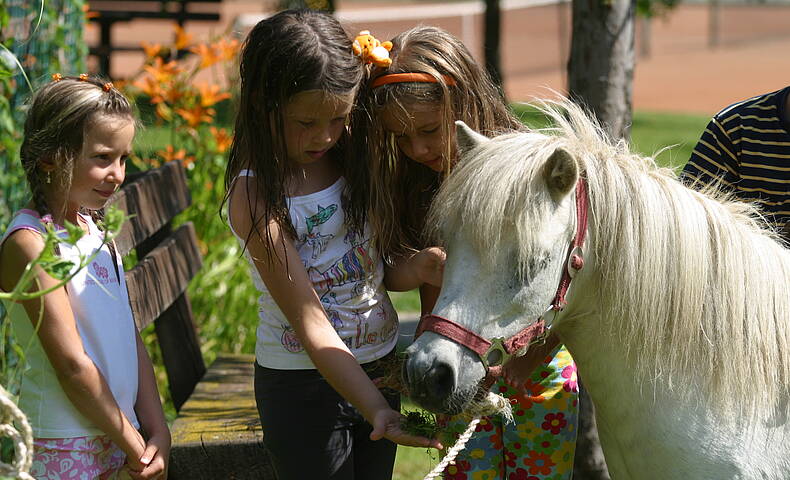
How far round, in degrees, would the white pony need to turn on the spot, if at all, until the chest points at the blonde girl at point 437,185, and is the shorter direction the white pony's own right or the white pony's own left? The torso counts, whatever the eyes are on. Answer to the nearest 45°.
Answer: approximately 90° to the white pony's own right

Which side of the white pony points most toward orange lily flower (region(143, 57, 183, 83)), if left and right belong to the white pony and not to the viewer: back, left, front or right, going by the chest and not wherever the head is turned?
right

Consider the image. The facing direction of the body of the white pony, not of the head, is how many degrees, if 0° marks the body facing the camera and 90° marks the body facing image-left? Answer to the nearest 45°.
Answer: approximately 45°

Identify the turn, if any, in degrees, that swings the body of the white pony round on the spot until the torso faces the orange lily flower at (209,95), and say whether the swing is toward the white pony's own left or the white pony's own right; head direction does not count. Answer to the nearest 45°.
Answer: approximately 90° to the white pony's own right

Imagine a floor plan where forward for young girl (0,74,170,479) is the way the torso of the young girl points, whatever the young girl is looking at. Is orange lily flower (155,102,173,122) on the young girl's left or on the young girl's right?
on the young girl's left

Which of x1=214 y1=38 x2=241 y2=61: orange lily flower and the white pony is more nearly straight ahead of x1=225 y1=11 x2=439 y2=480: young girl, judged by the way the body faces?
the white pony

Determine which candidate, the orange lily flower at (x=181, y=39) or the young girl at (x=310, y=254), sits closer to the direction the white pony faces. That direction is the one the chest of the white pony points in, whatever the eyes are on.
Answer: the young girl

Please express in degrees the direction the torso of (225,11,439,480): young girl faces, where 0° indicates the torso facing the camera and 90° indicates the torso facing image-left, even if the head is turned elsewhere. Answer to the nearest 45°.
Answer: approximately 315°

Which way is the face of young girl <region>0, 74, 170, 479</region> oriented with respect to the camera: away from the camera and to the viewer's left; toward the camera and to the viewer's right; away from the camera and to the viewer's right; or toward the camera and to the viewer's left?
toward the camera and to the viewer's right
